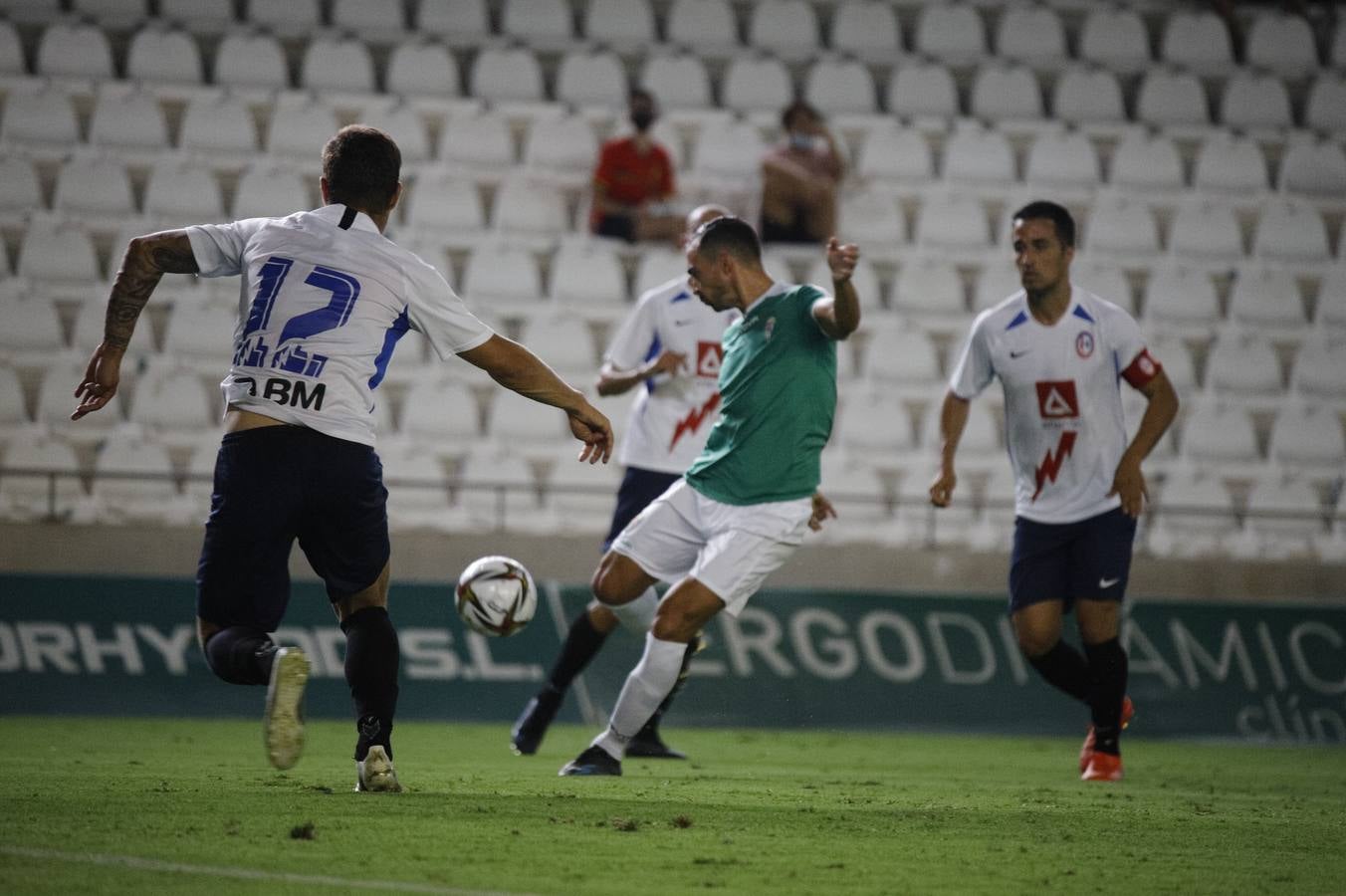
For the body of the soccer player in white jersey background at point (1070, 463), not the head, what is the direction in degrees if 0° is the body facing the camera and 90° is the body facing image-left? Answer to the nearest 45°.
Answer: approximately 0°

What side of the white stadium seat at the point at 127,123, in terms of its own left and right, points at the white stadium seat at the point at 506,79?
left

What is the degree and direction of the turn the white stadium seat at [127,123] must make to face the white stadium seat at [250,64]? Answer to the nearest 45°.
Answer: approximately 135° to its left

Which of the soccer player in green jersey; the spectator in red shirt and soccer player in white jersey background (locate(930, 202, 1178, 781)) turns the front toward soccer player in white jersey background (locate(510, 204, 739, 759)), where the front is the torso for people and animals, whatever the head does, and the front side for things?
the spectator in red shirt

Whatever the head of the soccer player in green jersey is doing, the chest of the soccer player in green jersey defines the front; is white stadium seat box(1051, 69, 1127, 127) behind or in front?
behind

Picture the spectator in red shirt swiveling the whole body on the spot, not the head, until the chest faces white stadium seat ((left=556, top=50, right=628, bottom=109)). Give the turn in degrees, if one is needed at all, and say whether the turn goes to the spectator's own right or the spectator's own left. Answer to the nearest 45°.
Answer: approximately 180°

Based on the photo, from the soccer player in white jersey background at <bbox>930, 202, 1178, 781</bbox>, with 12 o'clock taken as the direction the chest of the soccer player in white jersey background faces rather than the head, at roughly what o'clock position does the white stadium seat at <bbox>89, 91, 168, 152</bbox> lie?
The white stadium seat is roughly at 4 o'clock from the soccer player in white jersey background.

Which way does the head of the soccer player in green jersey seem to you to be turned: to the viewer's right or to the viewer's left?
to the viewer's left

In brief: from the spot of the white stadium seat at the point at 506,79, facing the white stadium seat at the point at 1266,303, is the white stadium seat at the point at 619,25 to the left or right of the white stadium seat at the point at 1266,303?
left
